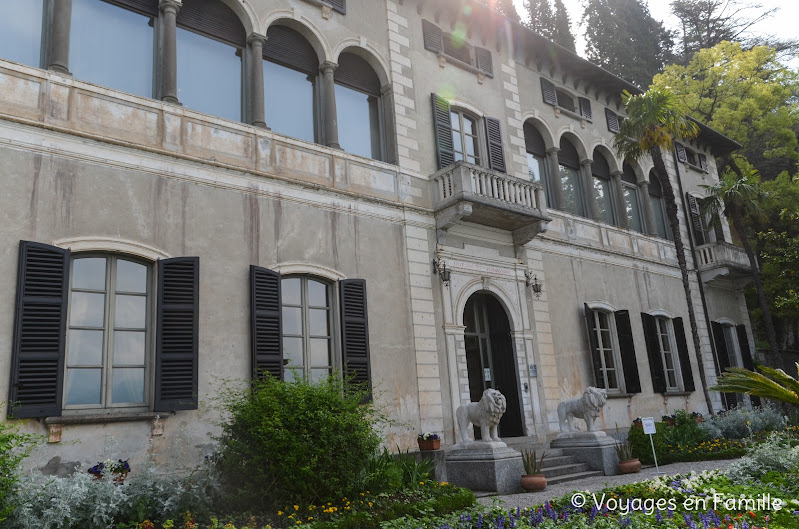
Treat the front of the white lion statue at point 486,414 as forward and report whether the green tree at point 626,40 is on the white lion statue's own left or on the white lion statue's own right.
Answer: on the white lion statue's own left

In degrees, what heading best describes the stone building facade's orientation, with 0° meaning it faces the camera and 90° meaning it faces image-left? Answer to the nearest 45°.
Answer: approximately 315°

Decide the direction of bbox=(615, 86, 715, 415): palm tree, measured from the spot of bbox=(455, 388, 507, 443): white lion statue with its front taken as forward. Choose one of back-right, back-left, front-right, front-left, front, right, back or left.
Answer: left

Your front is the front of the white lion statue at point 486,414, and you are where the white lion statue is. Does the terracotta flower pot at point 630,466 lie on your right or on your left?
on your left

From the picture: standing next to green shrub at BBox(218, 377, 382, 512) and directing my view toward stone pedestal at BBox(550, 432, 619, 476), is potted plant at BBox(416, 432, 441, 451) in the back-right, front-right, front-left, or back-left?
front-left

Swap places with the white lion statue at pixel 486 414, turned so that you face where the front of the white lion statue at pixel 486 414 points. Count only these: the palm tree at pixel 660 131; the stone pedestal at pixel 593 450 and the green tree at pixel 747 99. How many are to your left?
3

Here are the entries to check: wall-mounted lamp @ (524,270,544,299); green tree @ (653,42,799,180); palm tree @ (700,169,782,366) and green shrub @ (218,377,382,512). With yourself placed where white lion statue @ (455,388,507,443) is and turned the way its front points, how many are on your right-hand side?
1

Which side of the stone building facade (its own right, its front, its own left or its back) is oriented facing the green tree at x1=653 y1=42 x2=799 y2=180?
left

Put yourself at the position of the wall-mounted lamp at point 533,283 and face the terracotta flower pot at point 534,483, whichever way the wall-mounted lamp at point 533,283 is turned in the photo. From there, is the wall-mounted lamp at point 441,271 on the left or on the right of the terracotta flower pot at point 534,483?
right

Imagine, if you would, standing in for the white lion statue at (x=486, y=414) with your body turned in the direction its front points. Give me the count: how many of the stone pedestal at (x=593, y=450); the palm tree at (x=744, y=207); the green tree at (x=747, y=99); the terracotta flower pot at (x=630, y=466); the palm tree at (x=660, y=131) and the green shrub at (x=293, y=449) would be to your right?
1
